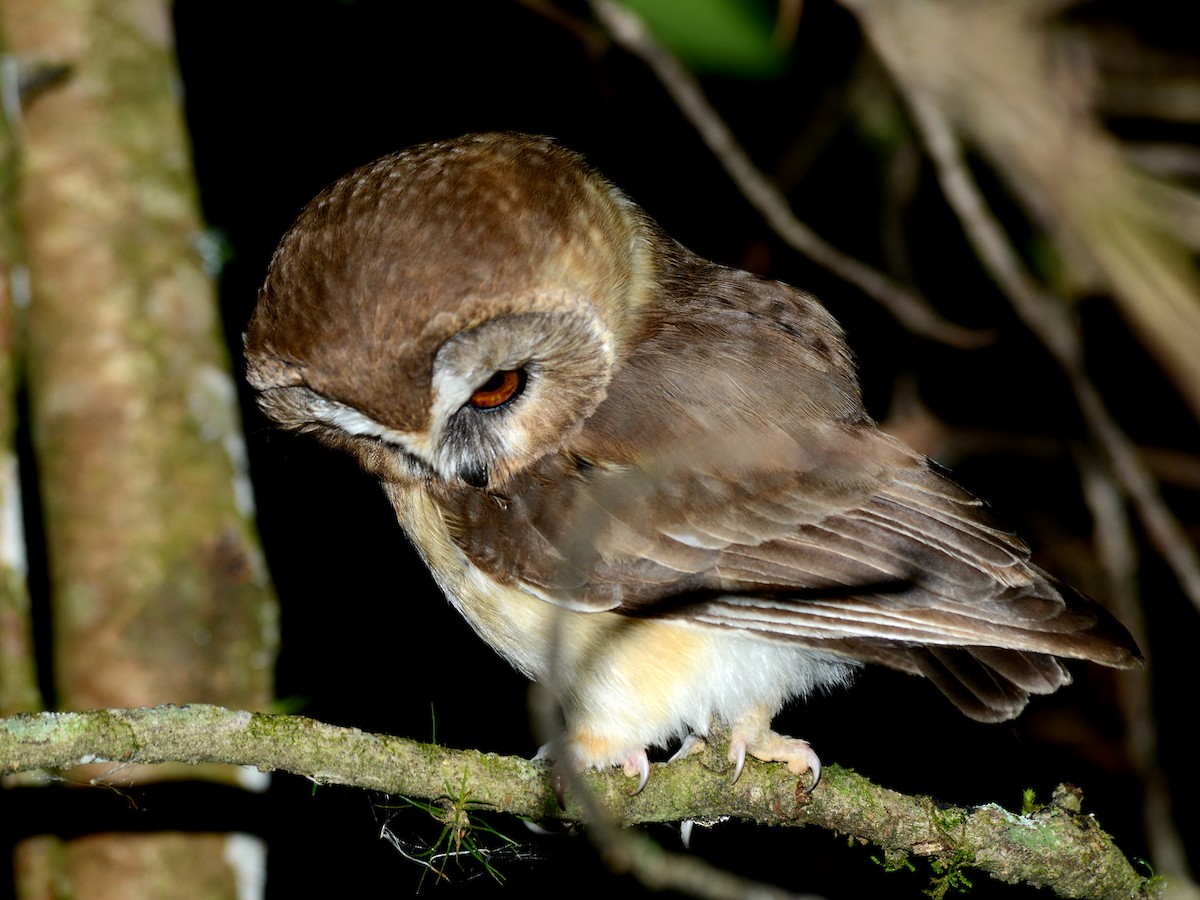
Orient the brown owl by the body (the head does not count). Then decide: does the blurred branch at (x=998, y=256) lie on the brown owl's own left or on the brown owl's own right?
on the brown owl's own right

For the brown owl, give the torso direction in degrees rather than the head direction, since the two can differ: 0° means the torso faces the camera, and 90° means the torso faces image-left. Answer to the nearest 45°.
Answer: approximately 90°

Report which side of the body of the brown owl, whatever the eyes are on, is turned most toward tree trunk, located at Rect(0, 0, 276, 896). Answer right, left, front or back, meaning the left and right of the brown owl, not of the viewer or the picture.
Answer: front

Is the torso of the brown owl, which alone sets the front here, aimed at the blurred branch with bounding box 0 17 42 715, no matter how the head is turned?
yes

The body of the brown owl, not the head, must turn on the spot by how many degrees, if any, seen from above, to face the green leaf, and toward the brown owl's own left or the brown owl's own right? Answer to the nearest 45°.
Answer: approximately 90° to the brown owl's own right

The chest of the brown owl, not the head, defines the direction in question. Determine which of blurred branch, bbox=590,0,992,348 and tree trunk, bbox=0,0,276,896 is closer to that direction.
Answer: the tree trunk

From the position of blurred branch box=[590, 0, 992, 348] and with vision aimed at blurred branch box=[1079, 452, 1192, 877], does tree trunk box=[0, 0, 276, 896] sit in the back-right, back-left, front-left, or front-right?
back-right
